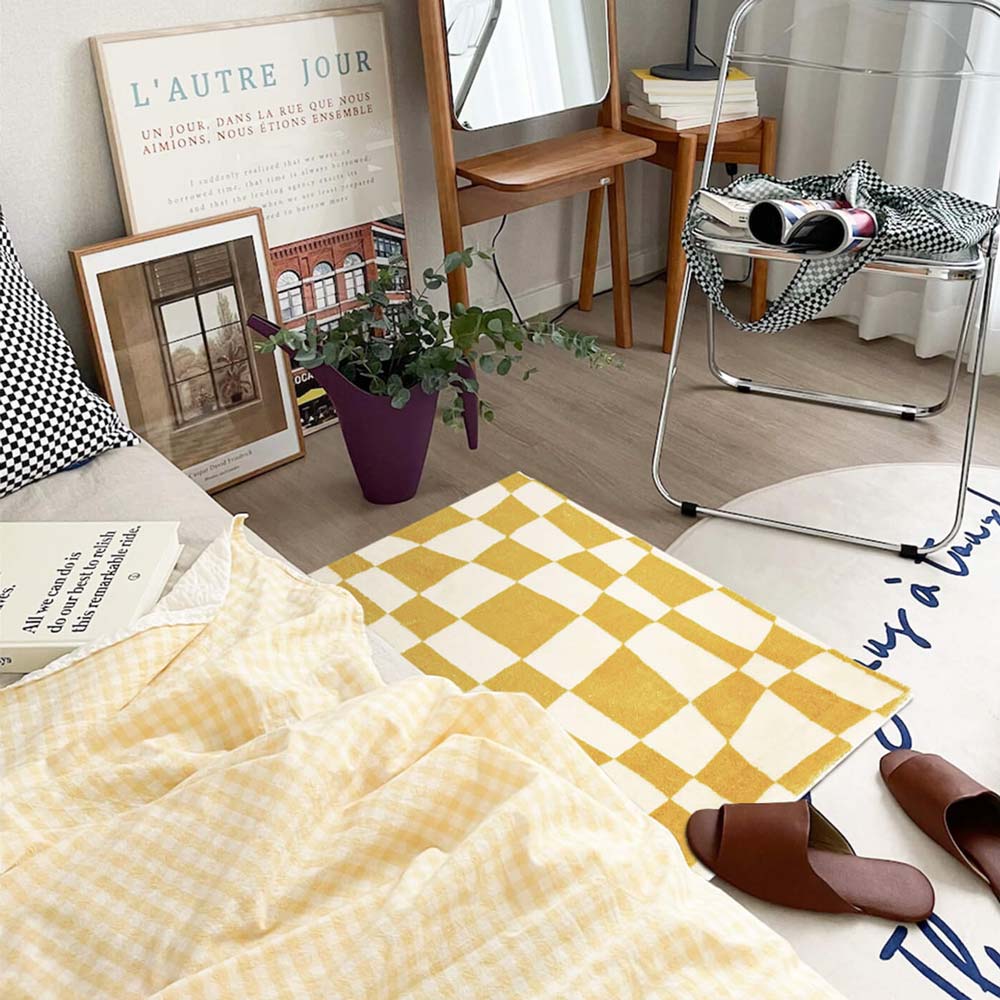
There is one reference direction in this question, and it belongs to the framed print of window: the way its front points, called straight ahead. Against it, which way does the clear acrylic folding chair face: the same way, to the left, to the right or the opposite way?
to the right

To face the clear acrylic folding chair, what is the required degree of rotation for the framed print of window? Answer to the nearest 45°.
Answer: approximately 45° to its left

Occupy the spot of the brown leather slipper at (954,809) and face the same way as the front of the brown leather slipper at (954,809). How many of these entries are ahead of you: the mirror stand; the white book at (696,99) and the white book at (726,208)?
3

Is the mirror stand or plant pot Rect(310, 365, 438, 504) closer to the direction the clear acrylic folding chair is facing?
the plant pot

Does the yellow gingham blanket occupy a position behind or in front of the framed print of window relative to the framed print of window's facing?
in front

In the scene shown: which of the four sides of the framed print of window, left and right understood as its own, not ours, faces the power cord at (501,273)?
left

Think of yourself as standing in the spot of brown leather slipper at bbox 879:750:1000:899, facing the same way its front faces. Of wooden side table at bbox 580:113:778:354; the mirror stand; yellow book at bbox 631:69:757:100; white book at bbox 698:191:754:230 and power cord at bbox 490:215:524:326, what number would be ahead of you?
5

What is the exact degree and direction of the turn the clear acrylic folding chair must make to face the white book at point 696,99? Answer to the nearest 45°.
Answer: approximately 135° to its right

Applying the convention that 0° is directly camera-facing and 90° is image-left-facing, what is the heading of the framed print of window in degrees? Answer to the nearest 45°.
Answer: approximately 315°

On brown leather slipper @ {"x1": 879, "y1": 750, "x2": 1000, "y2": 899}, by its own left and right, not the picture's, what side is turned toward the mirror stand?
front

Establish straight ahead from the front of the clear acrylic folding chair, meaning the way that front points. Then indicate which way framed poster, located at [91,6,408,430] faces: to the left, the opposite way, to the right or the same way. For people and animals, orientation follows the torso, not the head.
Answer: to the left

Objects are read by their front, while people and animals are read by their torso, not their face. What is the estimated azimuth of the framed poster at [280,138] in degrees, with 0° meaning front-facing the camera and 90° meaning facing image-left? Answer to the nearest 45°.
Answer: approximately 315°
